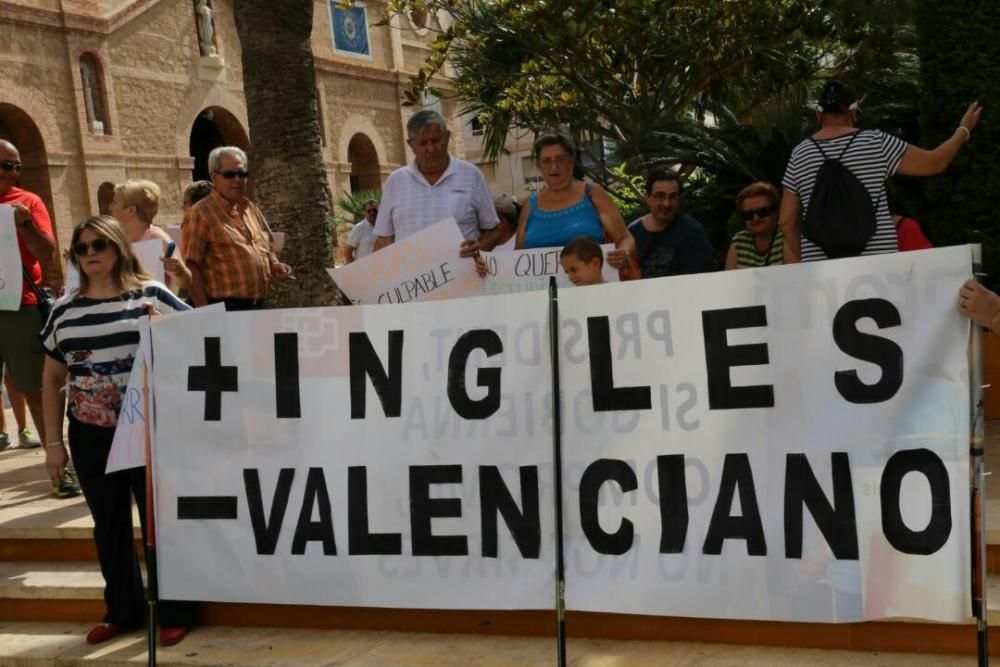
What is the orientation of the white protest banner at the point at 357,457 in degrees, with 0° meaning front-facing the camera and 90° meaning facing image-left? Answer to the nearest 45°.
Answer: approximately 0°

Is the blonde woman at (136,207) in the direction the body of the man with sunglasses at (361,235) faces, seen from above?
no

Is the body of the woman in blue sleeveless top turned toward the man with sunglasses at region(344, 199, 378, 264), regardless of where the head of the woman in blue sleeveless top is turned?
no

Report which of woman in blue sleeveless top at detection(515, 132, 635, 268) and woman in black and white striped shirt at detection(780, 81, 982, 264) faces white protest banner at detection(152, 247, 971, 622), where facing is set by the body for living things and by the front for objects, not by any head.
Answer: the woman in blue sleeveless top

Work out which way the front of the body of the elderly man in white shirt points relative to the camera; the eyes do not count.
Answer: toward the camera

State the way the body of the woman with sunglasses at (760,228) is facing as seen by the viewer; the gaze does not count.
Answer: toward the camera

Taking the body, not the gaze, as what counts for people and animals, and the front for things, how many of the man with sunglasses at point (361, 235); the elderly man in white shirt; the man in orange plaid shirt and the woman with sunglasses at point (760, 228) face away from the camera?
0

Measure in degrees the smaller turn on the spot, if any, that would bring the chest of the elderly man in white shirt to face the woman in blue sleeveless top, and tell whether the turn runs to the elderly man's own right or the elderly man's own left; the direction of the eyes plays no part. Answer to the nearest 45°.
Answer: approximately 45° to the elderly man's own left

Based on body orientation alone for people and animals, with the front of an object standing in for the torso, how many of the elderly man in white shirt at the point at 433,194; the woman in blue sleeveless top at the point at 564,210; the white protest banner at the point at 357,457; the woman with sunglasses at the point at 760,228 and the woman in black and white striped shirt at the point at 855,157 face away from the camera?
1

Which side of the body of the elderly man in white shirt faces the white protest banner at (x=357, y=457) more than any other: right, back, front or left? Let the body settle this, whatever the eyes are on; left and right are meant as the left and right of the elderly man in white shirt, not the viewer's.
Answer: front

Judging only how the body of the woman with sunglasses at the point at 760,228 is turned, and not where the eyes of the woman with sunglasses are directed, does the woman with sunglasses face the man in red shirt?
no

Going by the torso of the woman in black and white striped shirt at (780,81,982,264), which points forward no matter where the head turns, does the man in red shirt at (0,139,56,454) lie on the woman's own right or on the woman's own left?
on the woman's own left

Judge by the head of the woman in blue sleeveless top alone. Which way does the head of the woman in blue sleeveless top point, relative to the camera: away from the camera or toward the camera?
toward the camera

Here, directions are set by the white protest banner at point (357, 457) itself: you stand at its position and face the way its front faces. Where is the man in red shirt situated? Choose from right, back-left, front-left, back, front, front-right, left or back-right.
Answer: back-right

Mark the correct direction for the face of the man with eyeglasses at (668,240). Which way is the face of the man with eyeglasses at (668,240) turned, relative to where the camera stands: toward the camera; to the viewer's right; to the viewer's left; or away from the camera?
toward the camera
